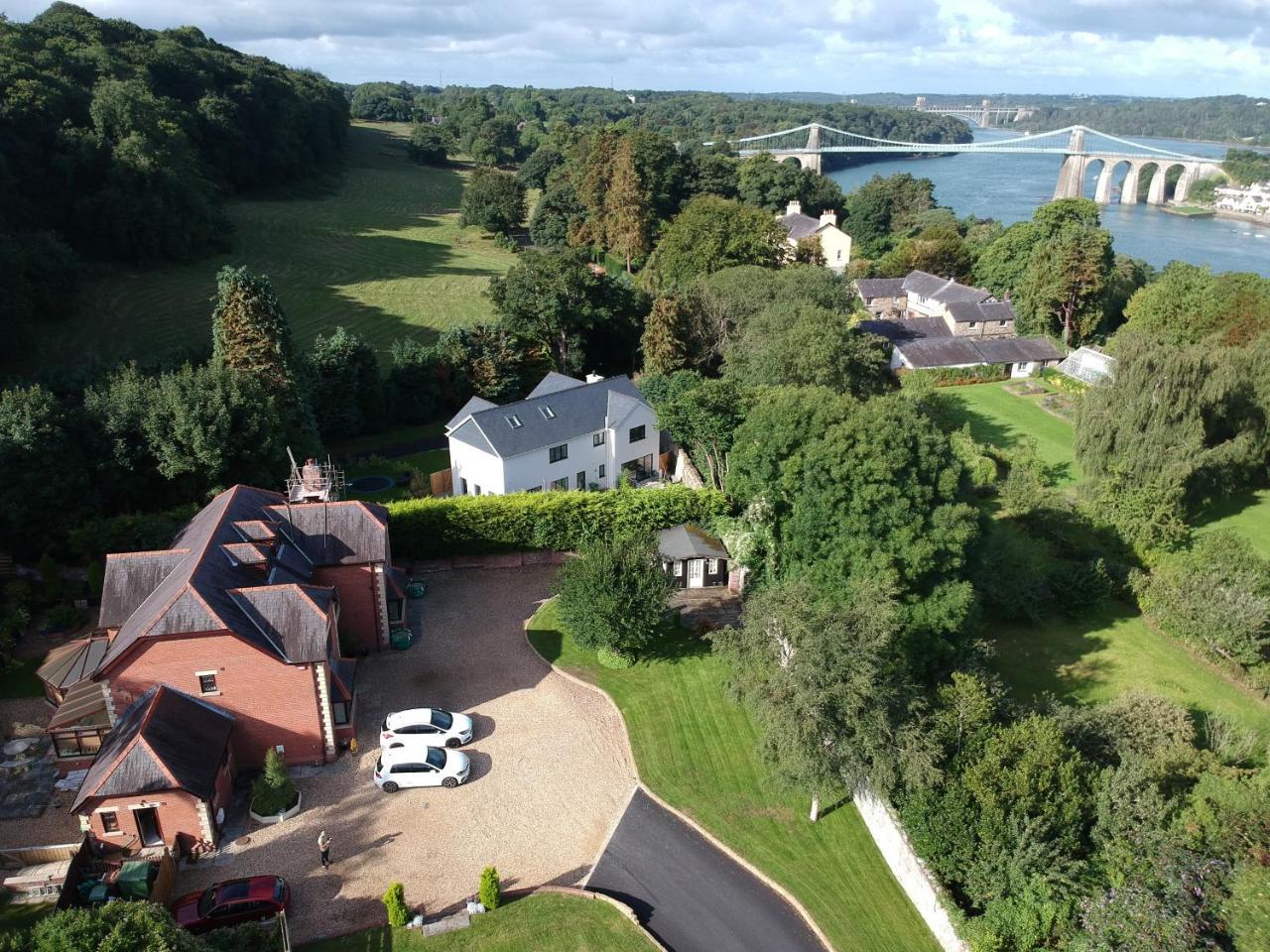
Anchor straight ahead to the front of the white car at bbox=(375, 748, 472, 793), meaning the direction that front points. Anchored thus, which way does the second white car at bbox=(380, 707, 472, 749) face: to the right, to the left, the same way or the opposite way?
the same way

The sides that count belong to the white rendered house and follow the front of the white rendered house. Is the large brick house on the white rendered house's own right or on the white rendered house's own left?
on the white rendered house's own right

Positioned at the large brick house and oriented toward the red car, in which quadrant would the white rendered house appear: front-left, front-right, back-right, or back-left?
back-left

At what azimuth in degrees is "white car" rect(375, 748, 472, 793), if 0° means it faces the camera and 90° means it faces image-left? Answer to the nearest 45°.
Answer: approximately 270°

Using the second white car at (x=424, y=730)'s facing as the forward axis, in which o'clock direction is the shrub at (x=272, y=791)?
The shrub is roughly at 5 o'clock from the second white car.

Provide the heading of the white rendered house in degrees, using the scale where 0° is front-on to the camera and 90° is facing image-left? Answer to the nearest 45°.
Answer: approximately 315°

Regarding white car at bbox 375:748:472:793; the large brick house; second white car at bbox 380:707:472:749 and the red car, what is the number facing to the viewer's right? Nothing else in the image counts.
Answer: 3

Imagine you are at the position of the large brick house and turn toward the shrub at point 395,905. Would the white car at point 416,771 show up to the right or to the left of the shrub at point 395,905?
left

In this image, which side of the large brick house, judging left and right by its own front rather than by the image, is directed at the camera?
right

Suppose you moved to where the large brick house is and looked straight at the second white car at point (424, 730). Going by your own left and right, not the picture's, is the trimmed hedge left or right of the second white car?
left

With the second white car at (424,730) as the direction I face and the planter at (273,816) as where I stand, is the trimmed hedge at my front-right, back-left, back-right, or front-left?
front-left

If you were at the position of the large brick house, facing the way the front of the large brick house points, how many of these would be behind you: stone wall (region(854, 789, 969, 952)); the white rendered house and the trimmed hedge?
0
